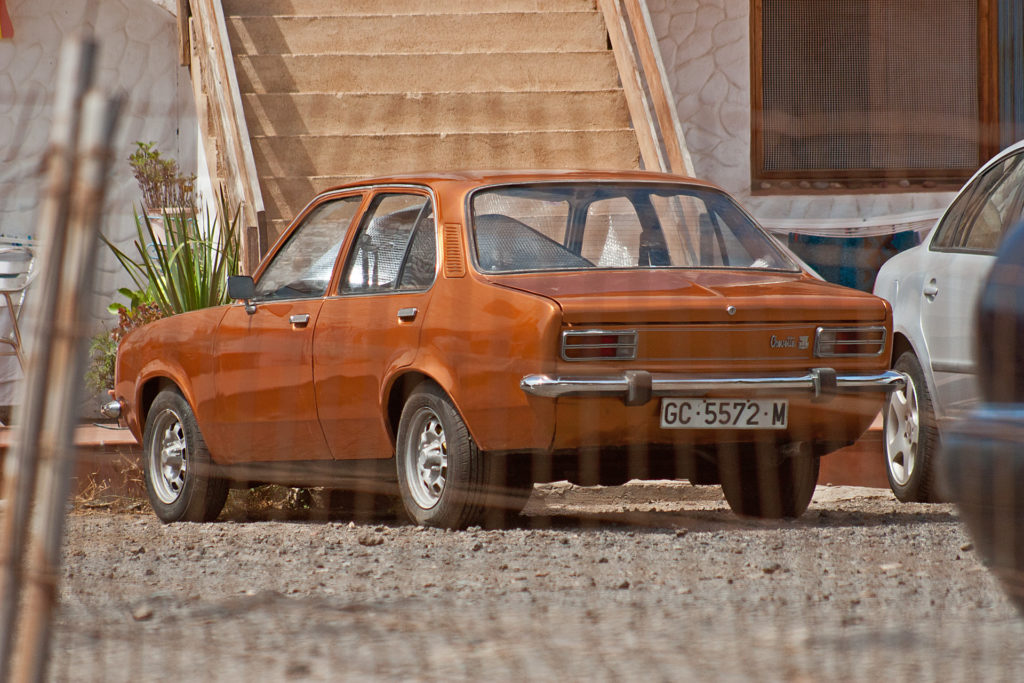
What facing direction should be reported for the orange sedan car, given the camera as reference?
facing away from the viewer and to the left of the viewer

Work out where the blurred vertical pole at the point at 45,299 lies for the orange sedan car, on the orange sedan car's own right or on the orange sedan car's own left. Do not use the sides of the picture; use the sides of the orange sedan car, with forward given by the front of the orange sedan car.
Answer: on the orange sedan car's own left
